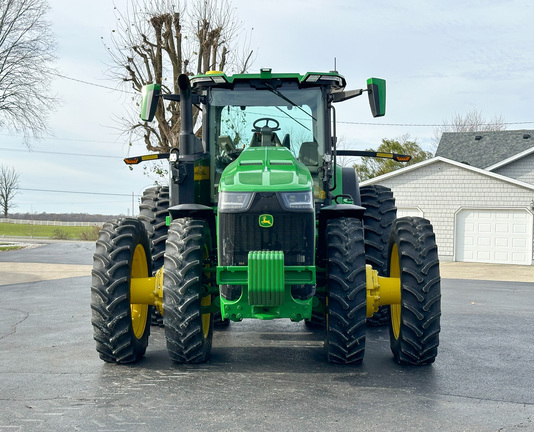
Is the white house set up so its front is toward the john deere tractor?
yes

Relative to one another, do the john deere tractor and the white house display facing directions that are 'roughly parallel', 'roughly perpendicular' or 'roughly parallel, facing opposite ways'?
roughly parallel

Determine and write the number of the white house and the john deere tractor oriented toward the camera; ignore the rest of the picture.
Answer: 2

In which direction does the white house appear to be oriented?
toward the camera

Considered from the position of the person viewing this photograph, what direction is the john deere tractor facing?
facing the viewer

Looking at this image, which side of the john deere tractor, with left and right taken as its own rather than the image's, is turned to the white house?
back
